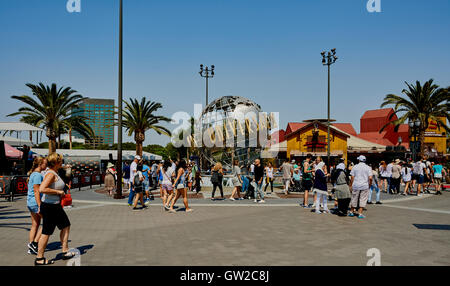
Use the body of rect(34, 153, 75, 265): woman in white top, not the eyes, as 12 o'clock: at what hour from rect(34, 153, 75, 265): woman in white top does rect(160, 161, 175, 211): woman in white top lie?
rect(160, 161, 175, 211): woman in white top is roughly at 10 o'clock from rect(34, 153, 75, 265): woman in white top.

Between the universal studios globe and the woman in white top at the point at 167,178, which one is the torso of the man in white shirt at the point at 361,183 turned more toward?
the universal studios globe

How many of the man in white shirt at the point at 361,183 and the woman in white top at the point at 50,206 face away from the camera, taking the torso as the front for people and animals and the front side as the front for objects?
1

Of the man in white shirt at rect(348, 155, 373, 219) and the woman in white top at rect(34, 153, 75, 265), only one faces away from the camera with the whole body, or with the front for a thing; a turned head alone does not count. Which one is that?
the man in white shirt

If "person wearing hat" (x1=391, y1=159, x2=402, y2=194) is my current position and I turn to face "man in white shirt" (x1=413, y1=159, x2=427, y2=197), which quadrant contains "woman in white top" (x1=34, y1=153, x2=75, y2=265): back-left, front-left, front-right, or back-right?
back-right

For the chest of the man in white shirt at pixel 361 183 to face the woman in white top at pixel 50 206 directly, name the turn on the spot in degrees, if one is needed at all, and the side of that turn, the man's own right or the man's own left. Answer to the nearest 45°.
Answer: approximately 135° to the man's own left

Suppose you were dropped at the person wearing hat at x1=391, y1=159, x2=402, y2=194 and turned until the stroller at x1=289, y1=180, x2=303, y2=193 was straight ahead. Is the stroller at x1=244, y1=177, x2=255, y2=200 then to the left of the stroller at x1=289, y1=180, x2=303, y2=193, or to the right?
left

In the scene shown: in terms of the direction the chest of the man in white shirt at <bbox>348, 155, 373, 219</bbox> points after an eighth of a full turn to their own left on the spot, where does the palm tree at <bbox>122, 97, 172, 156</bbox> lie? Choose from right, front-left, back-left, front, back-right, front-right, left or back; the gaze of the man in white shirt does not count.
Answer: front

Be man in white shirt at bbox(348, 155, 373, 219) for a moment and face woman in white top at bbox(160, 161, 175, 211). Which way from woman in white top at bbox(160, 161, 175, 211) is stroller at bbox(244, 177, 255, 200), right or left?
right

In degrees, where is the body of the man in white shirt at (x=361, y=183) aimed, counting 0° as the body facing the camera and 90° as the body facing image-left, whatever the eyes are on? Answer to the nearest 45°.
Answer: approximately 180°

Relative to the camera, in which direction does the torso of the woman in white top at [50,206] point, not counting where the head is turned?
to the viewer's right

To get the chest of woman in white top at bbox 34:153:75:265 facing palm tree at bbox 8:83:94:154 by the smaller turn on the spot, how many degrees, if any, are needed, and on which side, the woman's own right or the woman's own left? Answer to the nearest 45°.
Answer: approximately 90° to the woman's own left
